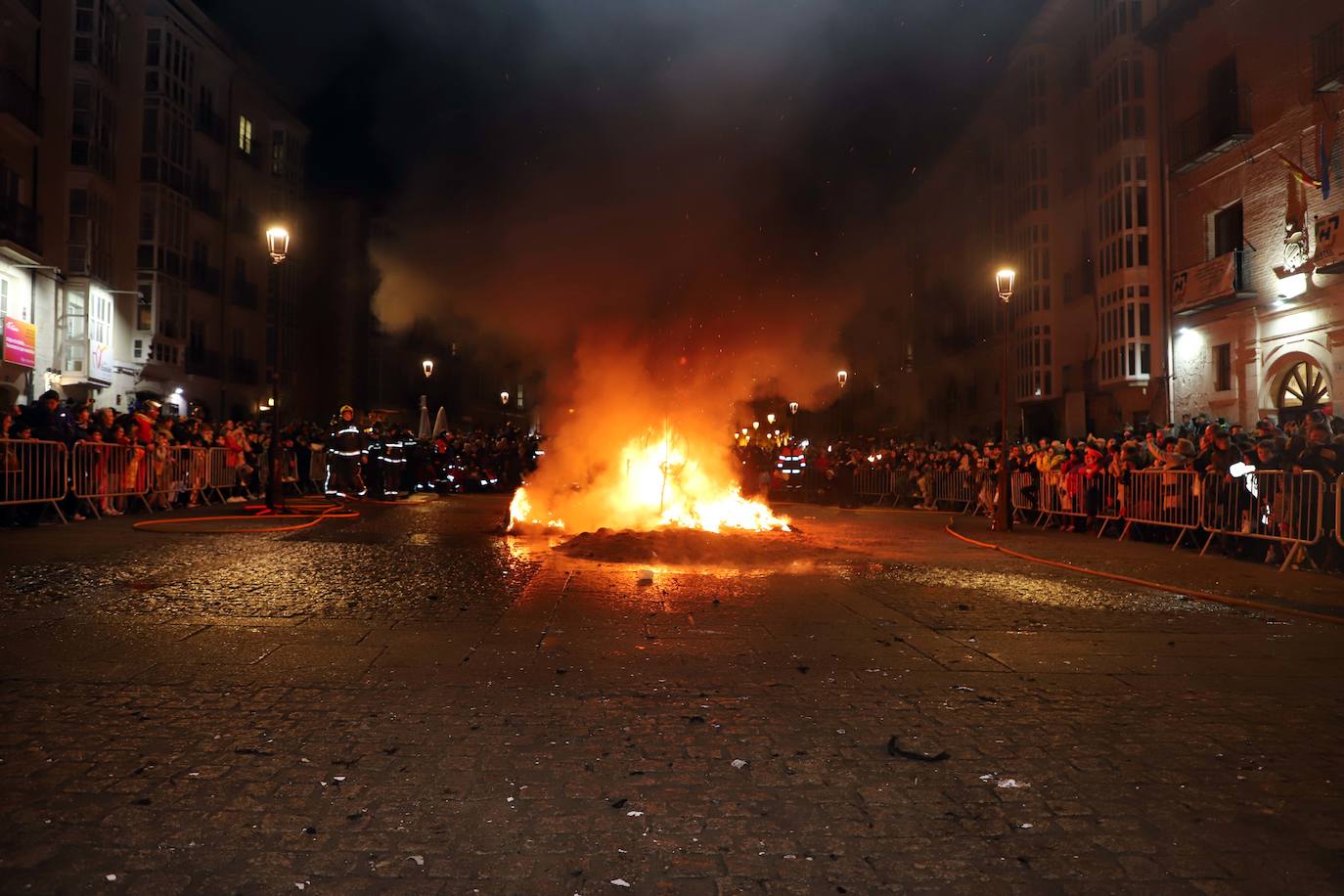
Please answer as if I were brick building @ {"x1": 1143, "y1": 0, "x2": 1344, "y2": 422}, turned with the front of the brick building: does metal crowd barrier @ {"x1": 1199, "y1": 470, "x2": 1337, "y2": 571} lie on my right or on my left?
on my left

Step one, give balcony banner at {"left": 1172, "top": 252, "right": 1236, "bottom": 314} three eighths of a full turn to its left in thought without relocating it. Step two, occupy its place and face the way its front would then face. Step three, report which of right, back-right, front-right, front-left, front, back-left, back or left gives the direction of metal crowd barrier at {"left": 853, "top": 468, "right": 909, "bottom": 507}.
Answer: back

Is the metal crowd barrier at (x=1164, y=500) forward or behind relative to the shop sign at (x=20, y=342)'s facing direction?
forward

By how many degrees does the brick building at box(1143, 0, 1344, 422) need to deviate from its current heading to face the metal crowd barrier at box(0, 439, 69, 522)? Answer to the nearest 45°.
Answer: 0° — it already faces it

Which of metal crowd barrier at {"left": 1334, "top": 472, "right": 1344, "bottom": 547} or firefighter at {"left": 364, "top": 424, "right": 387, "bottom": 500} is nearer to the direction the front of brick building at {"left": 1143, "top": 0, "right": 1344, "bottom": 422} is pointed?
the firefighter

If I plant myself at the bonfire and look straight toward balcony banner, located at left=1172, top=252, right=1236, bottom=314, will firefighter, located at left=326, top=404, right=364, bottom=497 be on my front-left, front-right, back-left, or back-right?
back-left

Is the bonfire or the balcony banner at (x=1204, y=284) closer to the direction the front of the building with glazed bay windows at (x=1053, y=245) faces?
the bonfire

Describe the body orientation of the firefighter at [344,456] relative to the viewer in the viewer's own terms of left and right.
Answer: facing the viewer and to the right of the viewer

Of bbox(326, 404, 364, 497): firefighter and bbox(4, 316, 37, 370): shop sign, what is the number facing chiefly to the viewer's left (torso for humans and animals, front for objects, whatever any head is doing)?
0

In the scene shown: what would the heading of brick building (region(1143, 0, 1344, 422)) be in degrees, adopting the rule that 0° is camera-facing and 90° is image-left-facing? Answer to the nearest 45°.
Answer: approximately 45°

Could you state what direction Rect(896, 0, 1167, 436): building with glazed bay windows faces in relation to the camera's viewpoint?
facing the viewer and to the left of the viewer

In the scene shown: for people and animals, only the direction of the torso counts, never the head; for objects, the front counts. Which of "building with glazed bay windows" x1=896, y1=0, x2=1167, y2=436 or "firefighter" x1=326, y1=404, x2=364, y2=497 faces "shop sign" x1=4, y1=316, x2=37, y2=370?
the building with glazed bay windows

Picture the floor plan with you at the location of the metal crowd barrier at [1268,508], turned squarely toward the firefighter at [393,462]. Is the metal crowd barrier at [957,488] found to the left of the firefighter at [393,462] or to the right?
right

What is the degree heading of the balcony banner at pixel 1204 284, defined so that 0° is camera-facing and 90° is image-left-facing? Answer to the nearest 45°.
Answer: approximately 45°

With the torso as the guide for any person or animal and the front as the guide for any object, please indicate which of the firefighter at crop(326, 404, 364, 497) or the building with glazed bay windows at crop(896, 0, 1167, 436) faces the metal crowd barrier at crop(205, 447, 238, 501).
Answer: the building with glazed bay windows

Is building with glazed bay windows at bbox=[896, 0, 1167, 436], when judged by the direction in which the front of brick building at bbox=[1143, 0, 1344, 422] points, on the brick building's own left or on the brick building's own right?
on the brick building's own right

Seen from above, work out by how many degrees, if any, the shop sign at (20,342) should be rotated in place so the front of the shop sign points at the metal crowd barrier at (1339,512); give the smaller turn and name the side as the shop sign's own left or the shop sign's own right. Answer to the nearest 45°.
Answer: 0° — it already faces it

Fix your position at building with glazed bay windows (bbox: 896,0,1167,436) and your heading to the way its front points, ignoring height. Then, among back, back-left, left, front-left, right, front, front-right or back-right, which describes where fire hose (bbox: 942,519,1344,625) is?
front-left
